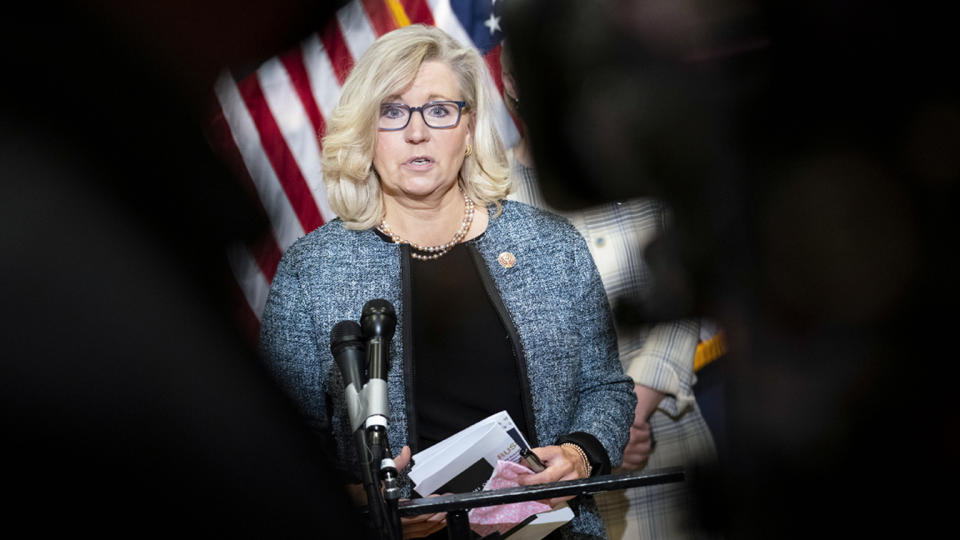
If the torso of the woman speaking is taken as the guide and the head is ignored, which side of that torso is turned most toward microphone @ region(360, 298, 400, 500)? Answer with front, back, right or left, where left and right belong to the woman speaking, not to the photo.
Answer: front

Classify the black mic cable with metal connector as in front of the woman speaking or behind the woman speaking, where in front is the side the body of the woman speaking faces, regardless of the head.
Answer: in front

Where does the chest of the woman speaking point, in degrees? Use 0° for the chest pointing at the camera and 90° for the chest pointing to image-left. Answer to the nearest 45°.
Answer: approximately 0°

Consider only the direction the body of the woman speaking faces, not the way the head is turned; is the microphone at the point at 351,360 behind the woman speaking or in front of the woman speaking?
in front

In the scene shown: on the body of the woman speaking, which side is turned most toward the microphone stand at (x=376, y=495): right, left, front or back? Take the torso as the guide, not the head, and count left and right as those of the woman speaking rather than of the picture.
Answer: front
